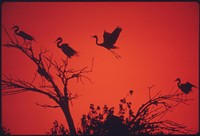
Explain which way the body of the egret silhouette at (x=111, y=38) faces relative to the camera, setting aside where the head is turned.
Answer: to the viewer's left

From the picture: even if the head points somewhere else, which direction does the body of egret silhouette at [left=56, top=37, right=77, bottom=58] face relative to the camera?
to the viewer's left

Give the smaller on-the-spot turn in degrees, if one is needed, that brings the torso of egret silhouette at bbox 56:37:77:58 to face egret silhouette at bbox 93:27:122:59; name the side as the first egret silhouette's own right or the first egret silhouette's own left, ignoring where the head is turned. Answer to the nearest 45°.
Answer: approximately 135° to the first egret silhouette's own left

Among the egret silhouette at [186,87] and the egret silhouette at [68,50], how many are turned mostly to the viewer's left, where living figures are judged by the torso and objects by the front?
2

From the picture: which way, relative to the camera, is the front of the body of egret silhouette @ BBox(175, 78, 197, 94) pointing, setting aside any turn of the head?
to the viewer's left

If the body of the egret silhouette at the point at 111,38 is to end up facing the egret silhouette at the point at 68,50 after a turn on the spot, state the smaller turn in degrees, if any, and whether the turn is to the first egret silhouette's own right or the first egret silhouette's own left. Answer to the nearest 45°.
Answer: approximately 45° to the first egret silhouette's own right

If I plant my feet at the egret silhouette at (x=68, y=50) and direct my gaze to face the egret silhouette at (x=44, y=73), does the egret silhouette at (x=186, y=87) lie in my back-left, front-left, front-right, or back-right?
back-left
